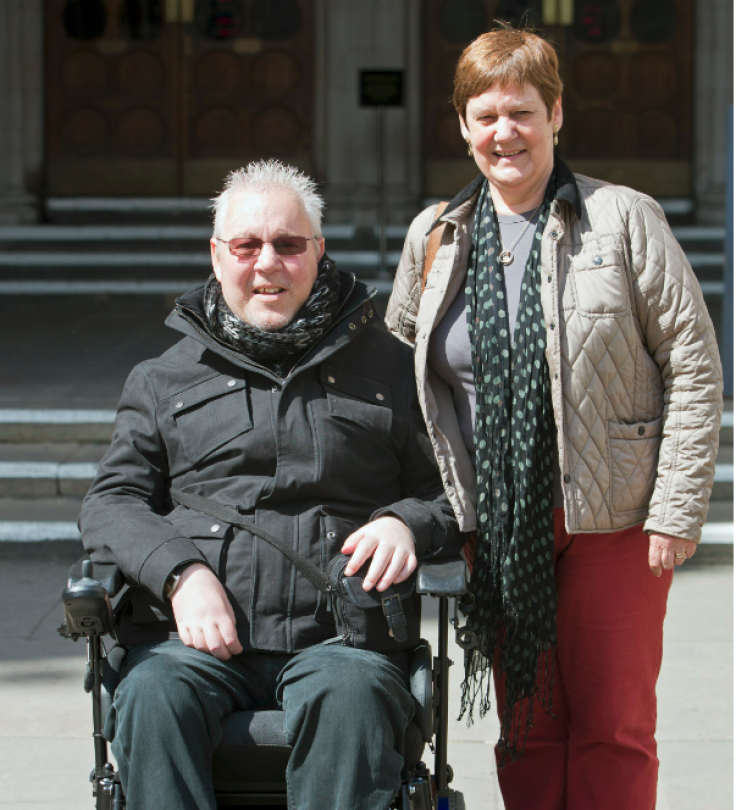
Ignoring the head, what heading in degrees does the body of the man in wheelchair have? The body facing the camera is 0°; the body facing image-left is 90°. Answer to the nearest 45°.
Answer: approximately 0°

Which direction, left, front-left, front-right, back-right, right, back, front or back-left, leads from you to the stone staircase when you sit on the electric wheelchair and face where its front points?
back

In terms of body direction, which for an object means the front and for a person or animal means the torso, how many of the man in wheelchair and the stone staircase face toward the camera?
2

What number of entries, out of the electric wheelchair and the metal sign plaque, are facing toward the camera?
2

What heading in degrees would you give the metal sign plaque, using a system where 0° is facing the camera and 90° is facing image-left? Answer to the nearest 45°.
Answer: approximately 0°

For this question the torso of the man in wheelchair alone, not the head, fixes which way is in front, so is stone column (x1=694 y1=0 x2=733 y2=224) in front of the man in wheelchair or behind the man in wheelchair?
behind
